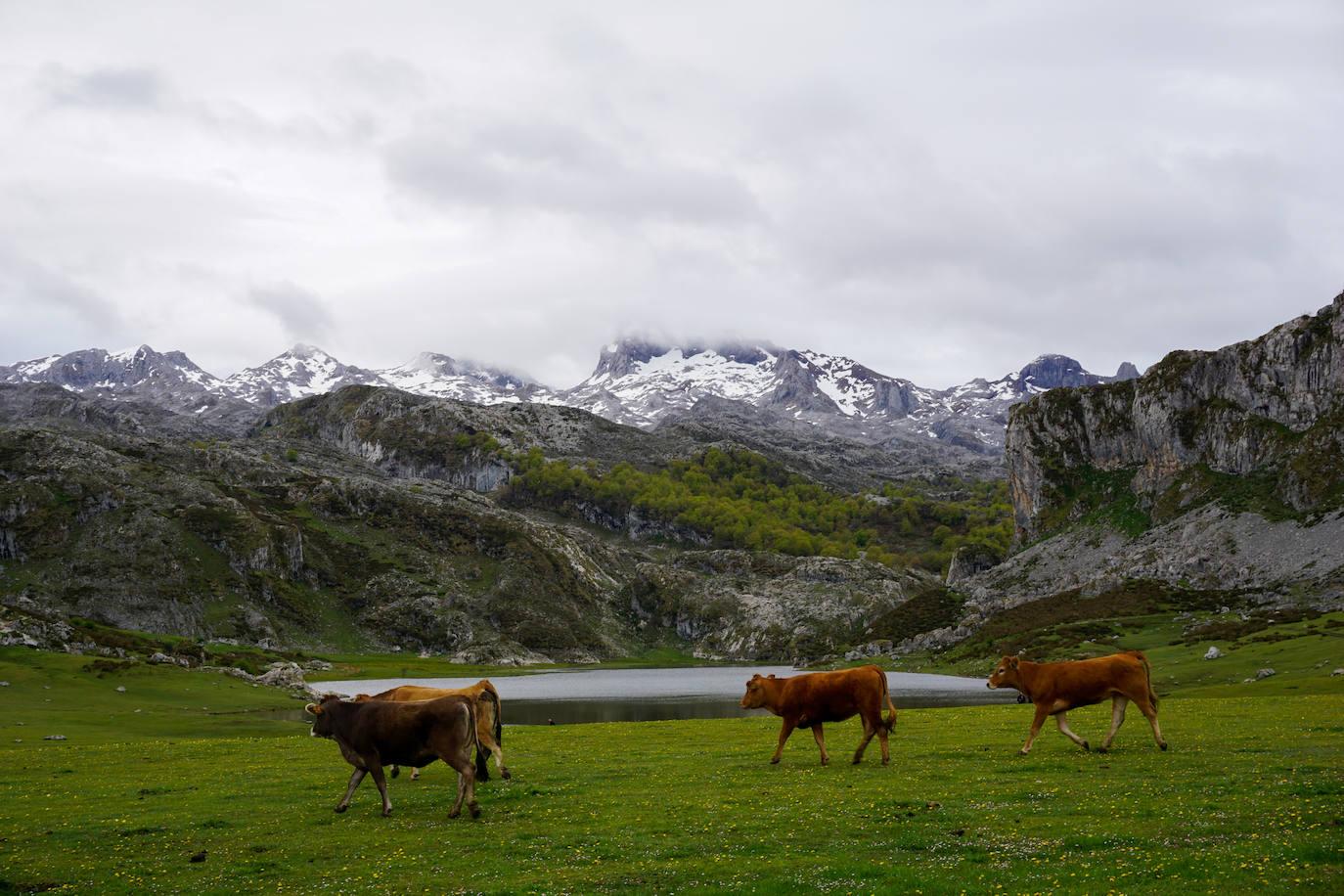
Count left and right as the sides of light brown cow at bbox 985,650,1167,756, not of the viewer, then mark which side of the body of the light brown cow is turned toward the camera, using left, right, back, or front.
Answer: left

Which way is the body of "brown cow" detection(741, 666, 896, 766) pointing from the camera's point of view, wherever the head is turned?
to the viewer's left

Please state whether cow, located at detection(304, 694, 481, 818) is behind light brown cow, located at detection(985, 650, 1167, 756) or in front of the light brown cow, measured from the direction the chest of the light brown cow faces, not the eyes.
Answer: in front

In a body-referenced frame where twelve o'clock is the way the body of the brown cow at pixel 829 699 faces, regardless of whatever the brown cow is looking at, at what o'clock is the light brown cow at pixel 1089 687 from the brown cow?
The light brown cow is roughly at 6 o'clock from the brown cow.

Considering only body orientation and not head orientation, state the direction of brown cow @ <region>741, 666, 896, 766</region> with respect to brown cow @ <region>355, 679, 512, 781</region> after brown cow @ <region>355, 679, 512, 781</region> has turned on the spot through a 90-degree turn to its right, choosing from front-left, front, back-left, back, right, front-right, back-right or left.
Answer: right

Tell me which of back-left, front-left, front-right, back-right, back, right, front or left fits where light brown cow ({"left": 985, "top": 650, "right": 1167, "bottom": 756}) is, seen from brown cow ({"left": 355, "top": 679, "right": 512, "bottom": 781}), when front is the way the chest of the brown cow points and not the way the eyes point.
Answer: back

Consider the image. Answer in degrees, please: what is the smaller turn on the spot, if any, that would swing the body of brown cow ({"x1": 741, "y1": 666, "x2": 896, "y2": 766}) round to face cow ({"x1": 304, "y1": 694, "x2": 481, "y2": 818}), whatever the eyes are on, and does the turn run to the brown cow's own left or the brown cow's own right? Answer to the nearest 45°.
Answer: approximately 45° to the brown cow's own left

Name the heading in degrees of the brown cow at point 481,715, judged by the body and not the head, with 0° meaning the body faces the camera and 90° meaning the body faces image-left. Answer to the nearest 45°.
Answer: approximately 90°

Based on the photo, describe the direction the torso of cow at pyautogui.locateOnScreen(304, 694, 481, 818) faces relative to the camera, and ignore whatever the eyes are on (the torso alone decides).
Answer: to the viewer's left
